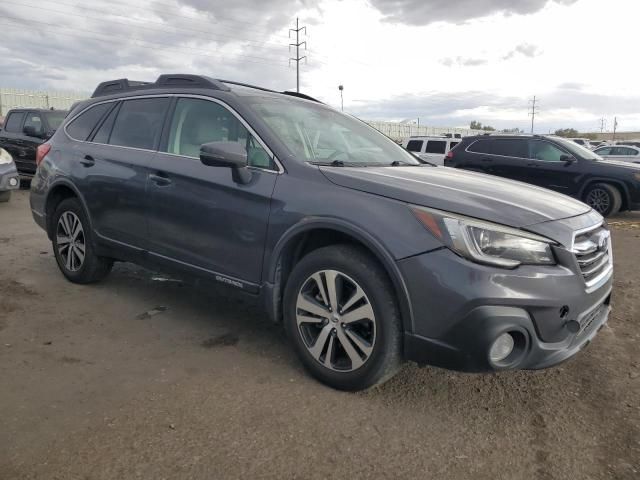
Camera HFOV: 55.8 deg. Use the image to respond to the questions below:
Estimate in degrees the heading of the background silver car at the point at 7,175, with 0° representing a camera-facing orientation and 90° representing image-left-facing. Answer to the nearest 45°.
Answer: approximately 315°

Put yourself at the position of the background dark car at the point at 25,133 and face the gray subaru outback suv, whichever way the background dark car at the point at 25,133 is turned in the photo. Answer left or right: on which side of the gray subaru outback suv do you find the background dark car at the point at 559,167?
left

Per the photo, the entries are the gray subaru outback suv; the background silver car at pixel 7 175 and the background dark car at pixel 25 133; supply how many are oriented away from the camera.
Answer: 0

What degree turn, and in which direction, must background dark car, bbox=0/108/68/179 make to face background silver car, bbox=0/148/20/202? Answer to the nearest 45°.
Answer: approximately 45° to its right

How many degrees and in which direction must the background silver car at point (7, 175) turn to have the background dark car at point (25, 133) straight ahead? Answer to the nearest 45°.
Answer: approximately 135° to its left

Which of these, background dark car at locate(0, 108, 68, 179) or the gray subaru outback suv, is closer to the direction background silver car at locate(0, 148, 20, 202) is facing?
the gray subaru outback suv

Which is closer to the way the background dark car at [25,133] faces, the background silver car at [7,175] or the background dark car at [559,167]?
the background dark car

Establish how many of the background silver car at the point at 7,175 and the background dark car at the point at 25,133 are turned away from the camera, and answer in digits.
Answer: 0

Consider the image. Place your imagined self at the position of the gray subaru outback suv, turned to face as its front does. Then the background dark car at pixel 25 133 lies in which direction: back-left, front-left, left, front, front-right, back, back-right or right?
back

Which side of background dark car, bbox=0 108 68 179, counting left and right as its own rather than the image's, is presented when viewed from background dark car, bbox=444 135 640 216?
front

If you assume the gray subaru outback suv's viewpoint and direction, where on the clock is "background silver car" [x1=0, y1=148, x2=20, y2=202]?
The background silver car is roughly at 6 o'clock from the gray subaru outback suv.

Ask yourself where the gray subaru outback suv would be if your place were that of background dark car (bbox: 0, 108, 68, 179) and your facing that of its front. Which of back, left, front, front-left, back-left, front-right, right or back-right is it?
front-right

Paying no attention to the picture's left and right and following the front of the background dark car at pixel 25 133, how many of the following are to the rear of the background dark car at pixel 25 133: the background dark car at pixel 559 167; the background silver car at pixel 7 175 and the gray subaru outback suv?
0

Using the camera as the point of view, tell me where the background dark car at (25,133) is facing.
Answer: facing the viewer and to the right of the viewer
